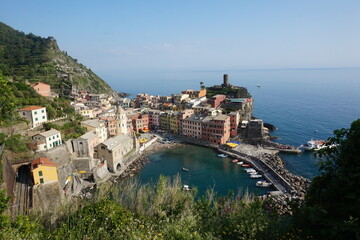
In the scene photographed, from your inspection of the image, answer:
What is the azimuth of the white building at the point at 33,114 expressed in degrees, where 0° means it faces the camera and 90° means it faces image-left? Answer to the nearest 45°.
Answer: approximately 315°

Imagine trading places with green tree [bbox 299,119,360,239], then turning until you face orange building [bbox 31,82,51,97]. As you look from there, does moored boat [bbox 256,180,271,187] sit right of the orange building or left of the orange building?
right

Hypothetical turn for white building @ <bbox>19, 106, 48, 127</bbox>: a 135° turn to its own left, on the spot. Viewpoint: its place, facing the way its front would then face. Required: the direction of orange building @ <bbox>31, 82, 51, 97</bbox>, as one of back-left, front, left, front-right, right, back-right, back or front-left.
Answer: front

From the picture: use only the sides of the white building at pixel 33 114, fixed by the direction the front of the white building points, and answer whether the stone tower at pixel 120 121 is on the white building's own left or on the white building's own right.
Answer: on the white building's own left
